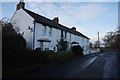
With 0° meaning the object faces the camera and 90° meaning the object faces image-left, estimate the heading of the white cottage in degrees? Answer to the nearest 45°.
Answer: approximately 315°

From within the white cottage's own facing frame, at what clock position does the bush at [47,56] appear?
The bush is roughly at 1 o'clock from the white cottage.
